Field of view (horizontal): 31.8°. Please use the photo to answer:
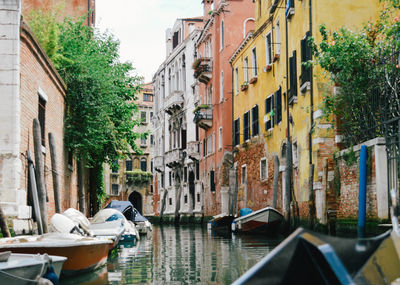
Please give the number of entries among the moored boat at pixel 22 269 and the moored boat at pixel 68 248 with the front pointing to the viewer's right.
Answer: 2

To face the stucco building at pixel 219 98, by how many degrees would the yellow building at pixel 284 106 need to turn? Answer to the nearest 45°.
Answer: approximately 135° to its right

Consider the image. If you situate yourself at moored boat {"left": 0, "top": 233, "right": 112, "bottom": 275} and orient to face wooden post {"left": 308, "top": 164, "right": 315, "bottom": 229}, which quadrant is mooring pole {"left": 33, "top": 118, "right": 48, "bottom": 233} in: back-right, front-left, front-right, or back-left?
front-left

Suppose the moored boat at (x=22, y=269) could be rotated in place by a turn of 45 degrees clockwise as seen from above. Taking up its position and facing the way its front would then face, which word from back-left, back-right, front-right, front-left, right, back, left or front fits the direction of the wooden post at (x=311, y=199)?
left

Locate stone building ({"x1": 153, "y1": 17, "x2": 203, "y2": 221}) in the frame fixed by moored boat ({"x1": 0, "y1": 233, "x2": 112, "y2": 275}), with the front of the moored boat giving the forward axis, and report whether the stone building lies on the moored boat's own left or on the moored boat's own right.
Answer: on the moored boat's own left

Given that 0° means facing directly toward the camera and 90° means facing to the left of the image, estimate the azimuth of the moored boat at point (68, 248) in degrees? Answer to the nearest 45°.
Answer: approximately 270°

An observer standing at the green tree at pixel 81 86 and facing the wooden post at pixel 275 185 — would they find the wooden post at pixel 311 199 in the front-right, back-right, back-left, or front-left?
front-right

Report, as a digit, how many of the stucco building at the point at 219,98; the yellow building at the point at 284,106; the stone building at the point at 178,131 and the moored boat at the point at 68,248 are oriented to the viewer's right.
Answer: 1

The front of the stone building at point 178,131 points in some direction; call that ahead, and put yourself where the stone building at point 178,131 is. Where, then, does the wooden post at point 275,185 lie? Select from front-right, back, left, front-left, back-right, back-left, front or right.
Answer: front-left

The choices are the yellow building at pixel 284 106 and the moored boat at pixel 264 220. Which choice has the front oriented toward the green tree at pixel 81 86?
the yellow building

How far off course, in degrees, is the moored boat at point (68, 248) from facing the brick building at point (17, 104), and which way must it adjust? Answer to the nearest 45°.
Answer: approximately 90° to its left

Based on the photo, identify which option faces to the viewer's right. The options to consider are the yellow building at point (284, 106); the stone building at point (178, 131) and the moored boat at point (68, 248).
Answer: the moored boat

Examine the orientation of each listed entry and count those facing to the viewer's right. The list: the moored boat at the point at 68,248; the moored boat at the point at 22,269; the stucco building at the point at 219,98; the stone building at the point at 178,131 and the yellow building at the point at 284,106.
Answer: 2

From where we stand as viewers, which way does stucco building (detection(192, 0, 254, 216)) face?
facing the viewer and to the left of the viewer

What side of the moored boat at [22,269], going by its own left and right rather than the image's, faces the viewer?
right

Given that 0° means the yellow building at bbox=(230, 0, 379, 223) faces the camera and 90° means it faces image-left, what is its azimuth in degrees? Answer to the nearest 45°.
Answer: approximately 45°
